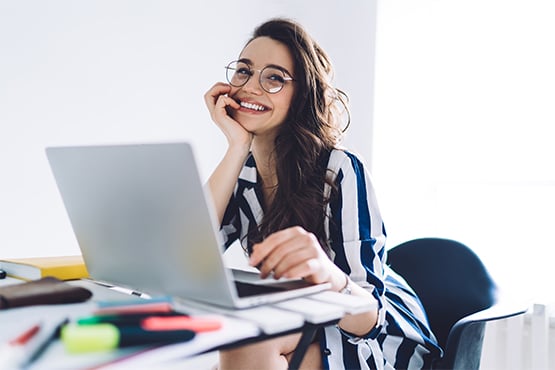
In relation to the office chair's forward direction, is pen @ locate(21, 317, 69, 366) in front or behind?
in front

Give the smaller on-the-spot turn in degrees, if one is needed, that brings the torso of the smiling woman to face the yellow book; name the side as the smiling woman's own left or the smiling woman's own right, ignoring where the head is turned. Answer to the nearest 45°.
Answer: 0° — they already face it

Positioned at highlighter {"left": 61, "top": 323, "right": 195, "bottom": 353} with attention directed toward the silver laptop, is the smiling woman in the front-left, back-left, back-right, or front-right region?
front-right

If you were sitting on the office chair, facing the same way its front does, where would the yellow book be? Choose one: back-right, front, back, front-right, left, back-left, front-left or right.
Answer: front
